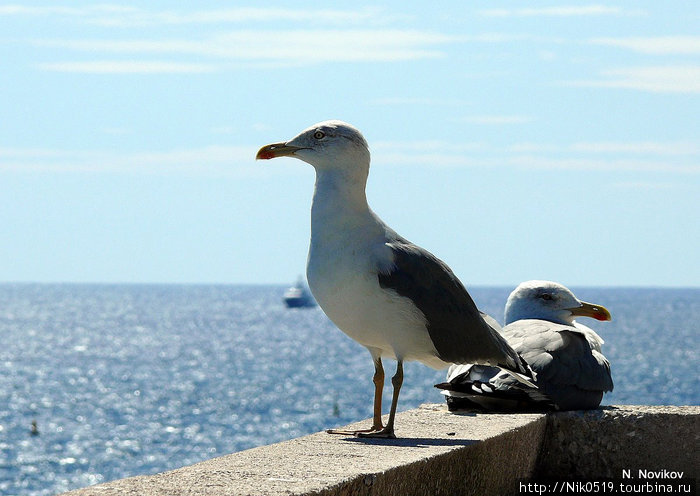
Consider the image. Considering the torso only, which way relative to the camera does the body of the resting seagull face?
to the viewer's right

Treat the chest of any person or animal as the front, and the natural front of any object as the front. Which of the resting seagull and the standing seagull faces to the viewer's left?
the standing seagull

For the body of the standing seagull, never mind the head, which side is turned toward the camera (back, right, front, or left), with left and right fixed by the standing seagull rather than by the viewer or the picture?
left

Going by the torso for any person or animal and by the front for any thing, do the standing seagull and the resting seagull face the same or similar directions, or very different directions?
very different directions

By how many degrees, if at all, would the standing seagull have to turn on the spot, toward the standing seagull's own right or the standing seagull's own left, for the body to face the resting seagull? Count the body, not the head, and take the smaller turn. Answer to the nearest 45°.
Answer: approximately 135° to the standing seagull's own right

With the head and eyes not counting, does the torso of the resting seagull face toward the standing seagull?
no

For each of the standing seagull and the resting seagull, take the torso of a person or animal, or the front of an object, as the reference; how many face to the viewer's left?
1
